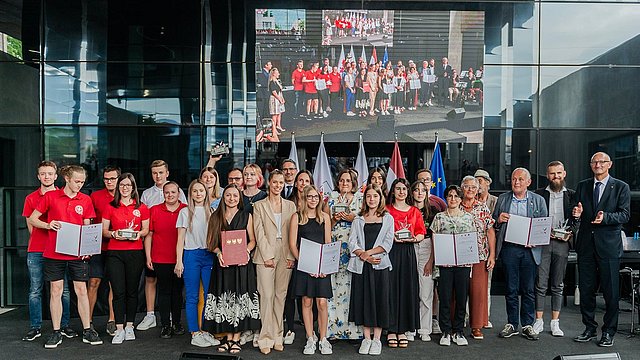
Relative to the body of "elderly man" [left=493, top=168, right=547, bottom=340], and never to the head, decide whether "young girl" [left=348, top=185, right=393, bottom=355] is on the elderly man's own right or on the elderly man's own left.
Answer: on the elderly man's own right

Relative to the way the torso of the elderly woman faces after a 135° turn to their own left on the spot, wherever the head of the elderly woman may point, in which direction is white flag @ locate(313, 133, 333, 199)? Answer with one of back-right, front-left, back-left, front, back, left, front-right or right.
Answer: back-left

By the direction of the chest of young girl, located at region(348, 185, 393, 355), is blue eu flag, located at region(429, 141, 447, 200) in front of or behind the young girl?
behind

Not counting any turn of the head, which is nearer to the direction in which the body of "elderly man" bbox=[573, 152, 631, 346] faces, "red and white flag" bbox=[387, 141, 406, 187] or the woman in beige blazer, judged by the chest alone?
the woman in beige blazer

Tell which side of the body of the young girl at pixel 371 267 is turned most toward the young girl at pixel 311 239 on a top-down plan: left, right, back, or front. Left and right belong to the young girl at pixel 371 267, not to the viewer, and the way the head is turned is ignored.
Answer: right

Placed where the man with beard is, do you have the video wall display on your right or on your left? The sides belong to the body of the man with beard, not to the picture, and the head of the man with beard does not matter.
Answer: on your right

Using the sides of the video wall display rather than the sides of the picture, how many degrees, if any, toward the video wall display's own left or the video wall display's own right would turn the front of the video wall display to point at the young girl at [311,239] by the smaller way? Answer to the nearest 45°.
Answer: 0° — it already faces them

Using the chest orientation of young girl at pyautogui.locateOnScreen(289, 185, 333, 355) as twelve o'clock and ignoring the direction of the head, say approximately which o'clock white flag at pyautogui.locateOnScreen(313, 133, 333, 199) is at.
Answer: The white flag is roughly at 6 o'clock from the young girl.

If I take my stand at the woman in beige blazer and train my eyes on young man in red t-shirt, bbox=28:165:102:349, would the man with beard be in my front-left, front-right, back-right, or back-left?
back-right

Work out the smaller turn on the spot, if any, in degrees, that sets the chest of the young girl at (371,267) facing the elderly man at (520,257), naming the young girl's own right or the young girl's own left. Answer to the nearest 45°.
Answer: approximately 135° to the young girl's own left

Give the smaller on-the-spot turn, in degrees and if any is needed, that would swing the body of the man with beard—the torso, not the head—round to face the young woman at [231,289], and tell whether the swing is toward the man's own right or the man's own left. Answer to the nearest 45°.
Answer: approximately 45° to the man's own right

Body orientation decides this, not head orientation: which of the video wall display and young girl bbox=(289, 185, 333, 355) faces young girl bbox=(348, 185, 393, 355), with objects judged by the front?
the video wall display
